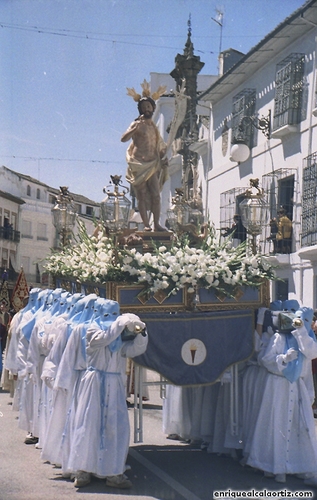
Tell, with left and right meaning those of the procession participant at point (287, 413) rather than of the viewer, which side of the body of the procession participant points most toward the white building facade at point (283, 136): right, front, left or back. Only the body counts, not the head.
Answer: back

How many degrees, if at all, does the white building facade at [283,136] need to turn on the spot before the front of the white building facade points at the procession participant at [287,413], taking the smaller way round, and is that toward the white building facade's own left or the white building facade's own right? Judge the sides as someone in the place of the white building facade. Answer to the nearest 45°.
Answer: approximately 45° to the white building facade's own left

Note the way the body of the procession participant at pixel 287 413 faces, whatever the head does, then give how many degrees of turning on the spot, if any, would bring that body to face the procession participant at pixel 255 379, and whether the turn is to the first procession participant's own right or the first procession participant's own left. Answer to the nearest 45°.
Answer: approximately 135° to the first procession participant's own right

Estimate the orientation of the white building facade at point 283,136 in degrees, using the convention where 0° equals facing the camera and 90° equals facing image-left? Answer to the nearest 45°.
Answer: approximately 45°

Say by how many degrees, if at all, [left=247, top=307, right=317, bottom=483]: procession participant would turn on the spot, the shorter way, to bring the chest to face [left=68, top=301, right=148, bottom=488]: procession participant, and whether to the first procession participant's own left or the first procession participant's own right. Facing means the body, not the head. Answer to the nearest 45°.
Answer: approximately 90° to the first procession participant's own right

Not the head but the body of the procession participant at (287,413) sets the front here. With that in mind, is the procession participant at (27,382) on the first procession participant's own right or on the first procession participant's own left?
on the first procession participant's own right
